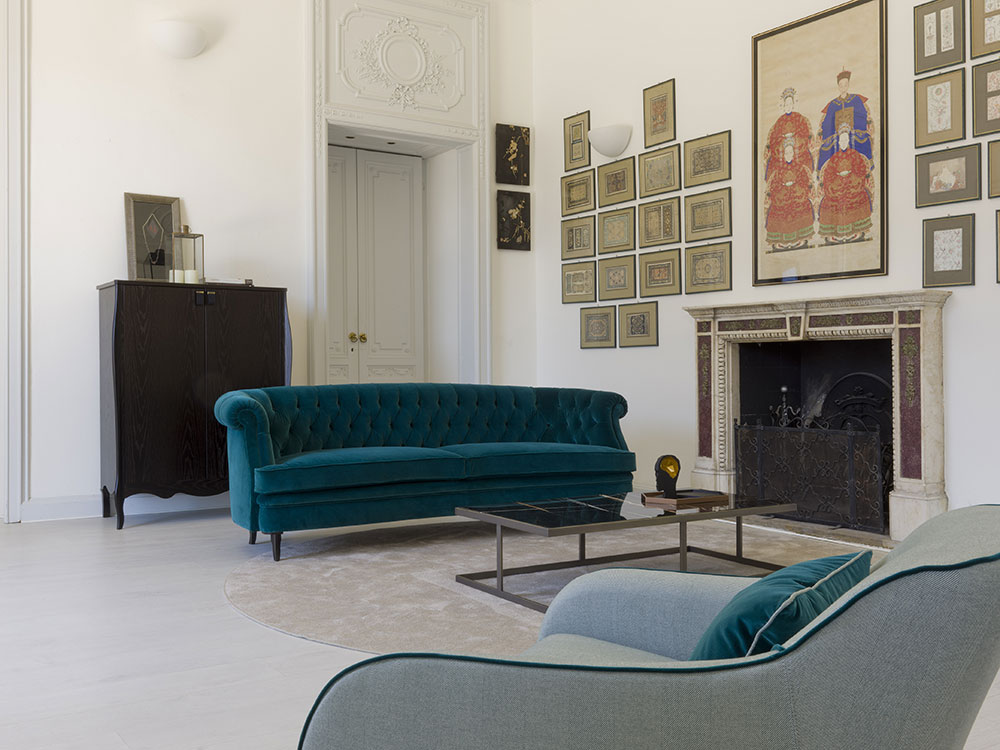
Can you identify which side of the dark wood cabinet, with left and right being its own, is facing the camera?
front

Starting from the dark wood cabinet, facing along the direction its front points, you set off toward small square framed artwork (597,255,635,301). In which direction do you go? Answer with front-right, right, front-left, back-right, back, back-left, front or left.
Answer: left

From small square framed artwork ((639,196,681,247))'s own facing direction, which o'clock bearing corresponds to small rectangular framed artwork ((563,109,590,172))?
small rectangular framed artwork ((563,109,590,172)) is roughly at 3 o'clock from small square framed artwork ((639,196,681,247)).

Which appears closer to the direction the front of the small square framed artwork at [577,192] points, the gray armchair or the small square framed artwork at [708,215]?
the gray armchair

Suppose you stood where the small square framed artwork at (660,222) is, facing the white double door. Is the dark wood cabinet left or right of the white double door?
left

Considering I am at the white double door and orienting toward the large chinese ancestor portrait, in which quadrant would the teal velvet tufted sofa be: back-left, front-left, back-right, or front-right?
front-right

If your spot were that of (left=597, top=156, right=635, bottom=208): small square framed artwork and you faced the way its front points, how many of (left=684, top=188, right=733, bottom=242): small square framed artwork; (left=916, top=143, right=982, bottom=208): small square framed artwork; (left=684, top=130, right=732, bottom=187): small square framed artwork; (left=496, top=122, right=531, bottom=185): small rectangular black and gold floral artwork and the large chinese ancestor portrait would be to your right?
1

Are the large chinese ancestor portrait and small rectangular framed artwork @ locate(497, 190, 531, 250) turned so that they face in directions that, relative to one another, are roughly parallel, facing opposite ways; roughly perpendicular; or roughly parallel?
roughly perpendicular

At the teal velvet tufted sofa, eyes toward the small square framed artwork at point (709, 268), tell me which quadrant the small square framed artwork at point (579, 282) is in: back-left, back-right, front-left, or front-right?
front-left

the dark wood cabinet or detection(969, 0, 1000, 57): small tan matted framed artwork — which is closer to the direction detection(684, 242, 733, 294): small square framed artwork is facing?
the dark wood cabinet

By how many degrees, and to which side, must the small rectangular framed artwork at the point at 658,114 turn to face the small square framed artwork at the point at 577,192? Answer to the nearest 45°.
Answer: approximately 90° to its right

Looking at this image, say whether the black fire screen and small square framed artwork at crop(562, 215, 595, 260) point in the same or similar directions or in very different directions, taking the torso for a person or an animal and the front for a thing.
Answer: same or similar directions

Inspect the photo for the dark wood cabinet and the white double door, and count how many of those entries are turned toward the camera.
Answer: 2

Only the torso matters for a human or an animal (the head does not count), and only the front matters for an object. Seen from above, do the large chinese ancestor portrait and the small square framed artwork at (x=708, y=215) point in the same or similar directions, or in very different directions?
same or similar directions
